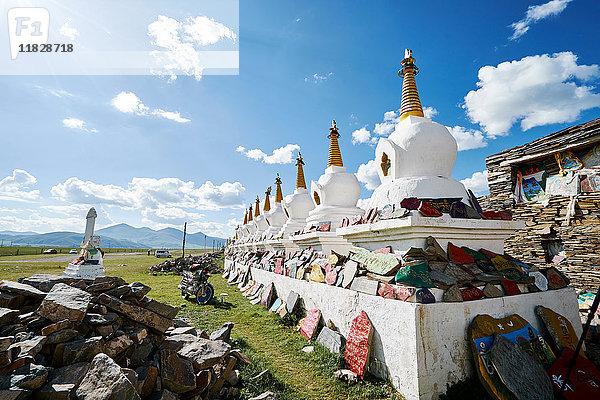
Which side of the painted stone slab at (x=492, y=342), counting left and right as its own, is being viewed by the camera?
front

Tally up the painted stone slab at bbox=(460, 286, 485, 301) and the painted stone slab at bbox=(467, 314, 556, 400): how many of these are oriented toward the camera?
2

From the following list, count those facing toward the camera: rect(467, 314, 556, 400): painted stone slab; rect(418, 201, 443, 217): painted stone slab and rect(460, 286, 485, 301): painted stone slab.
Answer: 3

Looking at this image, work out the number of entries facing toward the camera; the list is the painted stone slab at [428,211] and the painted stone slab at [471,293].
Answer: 2

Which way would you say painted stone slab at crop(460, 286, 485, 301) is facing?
toward the camera

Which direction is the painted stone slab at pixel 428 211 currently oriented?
toward the camera

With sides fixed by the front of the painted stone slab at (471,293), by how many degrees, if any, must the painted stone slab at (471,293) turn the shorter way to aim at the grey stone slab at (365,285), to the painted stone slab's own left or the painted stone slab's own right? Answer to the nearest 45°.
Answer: approximately 90° to the painted stone slab's own right

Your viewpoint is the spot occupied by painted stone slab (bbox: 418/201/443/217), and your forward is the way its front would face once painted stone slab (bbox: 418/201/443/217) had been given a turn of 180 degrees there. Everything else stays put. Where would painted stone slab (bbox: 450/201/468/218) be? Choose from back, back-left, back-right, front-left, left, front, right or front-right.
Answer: front-right

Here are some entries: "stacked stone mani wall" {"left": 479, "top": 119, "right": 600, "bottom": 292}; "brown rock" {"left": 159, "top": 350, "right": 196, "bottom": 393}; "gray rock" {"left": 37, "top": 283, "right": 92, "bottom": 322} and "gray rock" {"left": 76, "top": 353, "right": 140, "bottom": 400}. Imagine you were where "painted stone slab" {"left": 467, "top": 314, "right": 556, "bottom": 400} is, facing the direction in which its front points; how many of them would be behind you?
1
